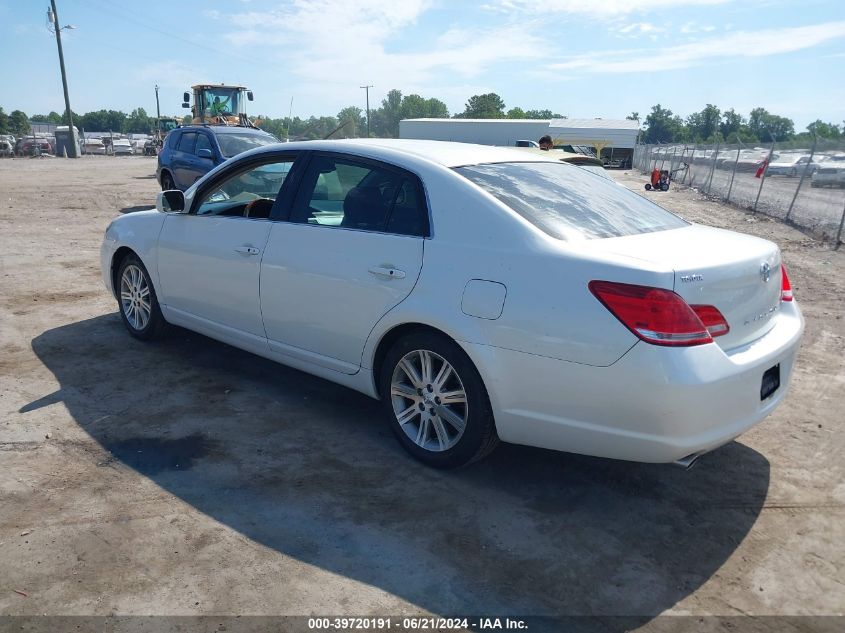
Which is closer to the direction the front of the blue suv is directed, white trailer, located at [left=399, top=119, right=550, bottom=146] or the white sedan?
the white sedan

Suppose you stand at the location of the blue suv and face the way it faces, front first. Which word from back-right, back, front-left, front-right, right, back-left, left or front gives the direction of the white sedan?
front-right

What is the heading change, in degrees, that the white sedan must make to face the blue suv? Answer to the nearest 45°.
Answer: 0° — it already faces it

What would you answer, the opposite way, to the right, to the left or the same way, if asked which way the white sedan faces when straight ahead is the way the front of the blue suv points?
the opposite way

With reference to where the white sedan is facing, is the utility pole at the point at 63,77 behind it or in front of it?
in front

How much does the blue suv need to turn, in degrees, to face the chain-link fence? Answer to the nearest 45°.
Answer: approximately 45° to its left

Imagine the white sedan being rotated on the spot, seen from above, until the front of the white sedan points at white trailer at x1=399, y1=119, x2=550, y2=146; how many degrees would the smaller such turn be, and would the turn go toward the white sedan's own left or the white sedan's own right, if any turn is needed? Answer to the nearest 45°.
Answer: approximately 45° to the white sedan's own right

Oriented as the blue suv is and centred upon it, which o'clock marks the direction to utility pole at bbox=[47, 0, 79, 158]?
The utility pole is roughly at 7 o'clock from the blue suv.

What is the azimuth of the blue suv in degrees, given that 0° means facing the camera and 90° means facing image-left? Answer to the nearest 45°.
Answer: approximately 315°

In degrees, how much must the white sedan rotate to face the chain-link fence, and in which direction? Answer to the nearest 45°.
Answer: approximately 90° to its right

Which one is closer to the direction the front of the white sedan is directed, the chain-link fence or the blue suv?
the blue suv

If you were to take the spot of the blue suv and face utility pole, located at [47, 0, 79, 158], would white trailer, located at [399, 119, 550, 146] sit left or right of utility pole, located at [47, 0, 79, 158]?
right

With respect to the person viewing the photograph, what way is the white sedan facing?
facing away from the viewer and to the left of the viewer
